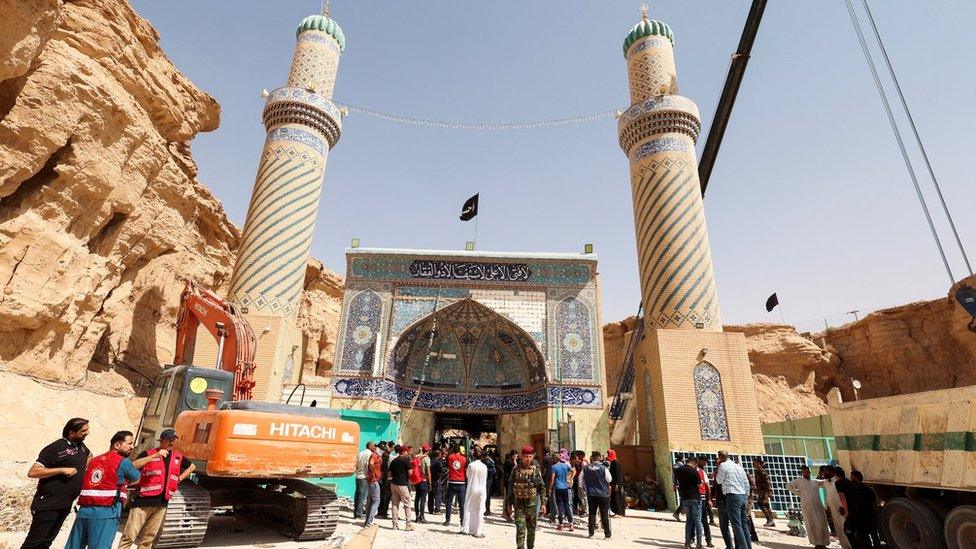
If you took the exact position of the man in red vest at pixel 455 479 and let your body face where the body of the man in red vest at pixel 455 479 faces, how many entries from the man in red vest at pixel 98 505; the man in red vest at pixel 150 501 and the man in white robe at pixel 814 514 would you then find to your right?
1

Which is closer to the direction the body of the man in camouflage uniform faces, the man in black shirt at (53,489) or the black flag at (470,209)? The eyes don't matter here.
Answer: the man in black shirt

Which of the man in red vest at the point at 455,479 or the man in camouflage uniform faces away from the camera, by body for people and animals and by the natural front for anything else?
the man in red vest

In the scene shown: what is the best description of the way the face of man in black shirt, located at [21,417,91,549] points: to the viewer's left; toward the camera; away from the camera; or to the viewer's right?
to the viewer's right

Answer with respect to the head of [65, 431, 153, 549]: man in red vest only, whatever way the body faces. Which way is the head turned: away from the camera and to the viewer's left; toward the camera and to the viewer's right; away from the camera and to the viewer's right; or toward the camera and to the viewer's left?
toward the camera and to the viewer's right

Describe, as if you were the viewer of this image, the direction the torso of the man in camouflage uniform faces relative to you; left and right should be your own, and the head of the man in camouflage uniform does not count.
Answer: facing the viewer

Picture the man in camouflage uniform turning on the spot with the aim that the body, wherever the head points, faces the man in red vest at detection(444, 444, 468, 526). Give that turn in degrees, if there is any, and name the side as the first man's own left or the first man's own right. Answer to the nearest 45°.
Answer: approximately 135° to the first man's own right

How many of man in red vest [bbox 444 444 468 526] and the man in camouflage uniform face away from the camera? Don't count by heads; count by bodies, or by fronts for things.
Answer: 1

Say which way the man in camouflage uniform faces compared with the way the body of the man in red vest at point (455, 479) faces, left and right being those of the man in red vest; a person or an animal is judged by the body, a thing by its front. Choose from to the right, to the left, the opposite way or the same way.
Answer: the opposite way

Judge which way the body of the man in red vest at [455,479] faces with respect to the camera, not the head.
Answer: away from the camera

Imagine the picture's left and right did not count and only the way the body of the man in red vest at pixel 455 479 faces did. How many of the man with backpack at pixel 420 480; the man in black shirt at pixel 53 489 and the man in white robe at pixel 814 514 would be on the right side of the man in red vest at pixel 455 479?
1

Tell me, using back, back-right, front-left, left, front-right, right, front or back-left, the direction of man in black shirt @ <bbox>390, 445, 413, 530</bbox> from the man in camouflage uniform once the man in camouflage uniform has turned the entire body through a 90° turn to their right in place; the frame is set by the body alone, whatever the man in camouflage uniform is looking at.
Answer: front-right
